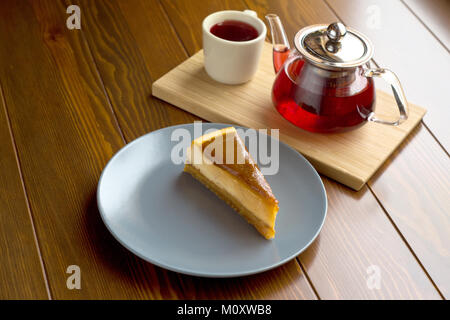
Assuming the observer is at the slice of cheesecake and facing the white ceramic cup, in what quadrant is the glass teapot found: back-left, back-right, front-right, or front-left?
front-right

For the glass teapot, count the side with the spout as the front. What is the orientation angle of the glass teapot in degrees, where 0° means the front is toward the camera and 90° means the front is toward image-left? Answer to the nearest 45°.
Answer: approximately 135°
